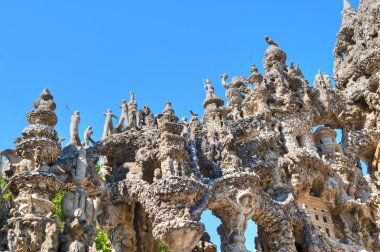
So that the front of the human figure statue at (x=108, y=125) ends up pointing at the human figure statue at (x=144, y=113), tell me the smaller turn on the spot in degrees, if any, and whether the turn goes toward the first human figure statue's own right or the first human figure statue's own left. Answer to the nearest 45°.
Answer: approximately 135° to the first human figure statue's own left

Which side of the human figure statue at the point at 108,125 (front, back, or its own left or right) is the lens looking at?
front

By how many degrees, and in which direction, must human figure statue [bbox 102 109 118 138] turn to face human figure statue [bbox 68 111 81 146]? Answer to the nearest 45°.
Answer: approximately 45° to its right
